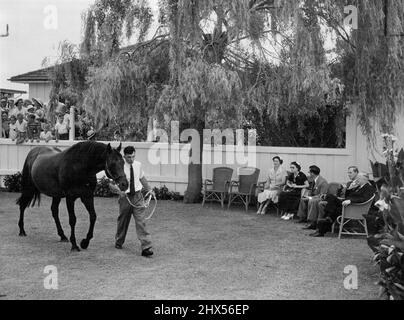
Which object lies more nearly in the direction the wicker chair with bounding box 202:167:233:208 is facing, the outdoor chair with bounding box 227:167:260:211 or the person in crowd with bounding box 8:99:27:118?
the person in crowd

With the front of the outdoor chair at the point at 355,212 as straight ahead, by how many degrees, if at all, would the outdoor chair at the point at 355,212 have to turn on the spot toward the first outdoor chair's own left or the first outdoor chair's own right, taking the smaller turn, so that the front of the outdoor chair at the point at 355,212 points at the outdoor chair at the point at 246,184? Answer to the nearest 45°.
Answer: approximately 45° to the first outdoor chair's own right

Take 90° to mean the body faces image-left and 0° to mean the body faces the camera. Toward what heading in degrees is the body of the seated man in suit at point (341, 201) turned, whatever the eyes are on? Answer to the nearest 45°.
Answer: approximately 90°

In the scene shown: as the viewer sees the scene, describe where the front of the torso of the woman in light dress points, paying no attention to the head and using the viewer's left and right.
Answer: facing the viewer and to the left of the viewer

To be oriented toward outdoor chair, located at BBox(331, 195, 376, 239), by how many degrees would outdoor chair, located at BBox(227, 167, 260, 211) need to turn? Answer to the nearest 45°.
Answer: approximately 90° to its left

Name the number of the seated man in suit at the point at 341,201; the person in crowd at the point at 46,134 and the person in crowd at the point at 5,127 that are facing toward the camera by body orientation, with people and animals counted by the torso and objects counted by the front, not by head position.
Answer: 2

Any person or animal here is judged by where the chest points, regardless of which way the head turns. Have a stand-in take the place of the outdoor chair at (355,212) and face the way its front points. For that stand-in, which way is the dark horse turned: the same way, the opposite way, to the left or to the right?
the opposite way

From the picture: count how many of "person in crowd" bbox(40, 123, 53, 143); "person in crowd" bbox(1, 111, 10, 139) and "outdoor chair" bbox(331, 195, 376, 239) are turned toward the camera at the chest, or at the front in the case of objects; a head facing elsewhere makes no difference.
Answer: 2

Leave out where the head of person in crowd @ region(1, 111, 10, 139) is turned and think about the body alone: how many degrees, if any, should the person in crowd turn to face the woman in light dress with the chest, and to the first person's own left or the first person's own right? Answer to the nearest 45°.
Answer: approximately 45° to the first person's own left

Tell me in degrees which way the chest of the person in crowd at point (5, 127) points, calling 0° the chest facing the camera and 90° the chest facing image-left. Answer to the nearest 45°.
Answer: approximately 0°

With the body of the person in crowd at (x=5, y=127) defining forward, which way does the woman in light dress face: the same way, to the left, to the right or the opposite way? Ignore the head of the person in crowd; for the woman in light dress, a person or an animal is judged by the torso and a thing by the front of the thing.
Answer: to the right

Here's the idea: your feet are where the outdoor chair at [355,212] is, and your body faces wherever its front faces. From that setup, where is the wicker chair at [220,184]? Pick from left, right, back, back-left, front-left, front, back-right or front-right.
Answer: front-right

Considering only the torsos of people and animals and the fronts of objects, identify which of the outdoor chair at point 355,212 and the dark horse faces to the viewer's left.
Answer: the outdoor chair

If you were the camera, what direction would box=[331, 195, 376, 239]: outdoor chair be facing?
facing to the left of the viewer
